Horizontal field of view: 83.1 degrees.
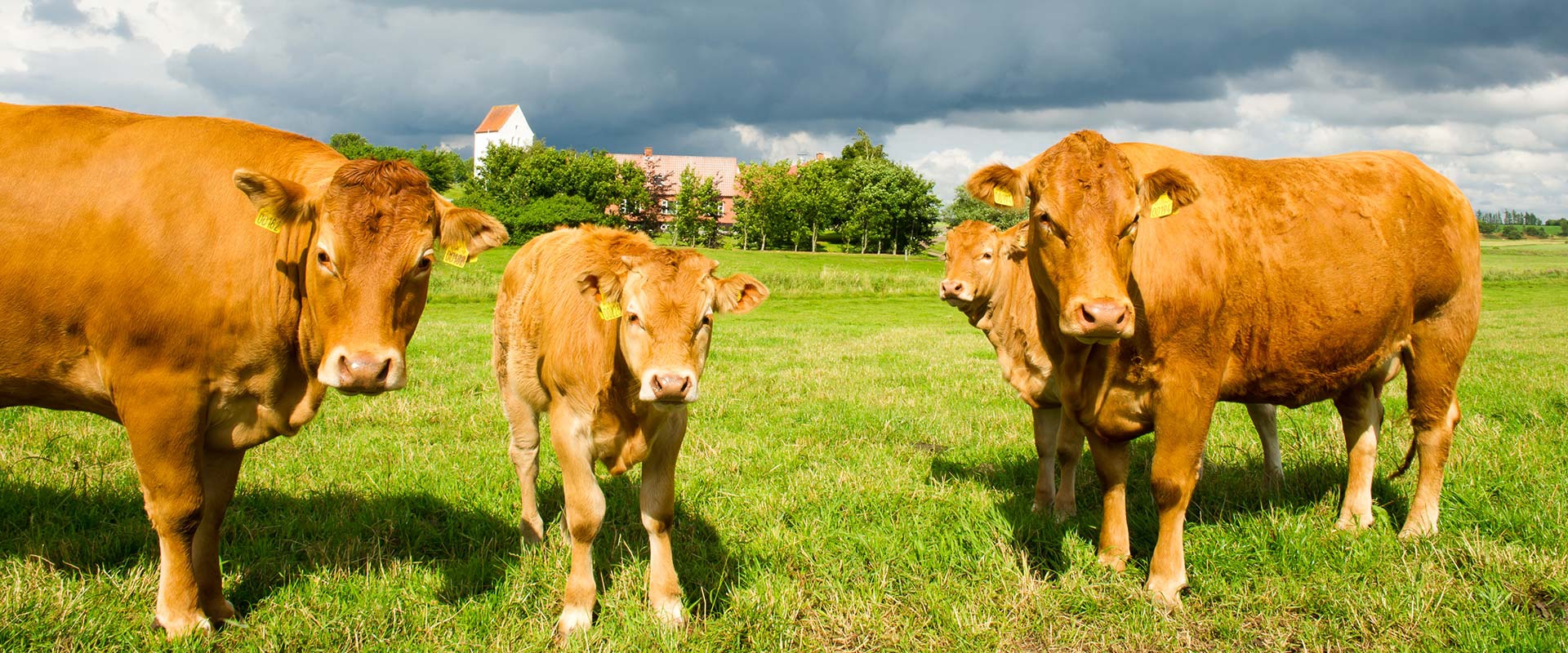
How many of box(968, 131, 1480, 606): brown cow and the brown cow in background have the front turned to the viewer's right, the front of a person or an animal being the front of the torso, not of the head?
0

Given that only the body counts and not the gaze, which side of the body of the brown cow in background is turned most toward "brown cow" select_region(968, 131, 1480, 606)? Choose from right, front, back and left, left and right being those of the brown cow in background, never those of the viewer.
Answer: left

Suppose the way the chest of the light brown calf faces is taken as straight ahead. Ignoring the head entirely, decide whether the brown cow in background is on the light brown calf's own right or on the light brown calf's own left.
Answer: on the light brown calf's own left

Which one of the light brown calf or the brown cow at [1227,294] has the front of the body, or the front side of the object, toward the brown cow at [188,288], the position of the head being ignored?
the brown cow at [1227,294]

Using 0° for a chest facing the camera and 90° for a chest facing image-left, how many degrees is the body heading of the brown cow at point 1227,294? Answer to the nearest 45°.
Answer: approximately 45°

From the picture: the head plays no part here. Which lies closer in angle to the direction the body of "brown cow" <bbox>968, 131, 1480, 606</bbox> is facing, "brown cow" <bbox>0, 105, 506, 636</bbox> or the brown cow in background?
the brown cow

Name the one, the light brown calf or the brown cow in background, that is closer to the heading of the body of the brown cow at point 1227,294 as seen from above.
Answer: the light brown calf

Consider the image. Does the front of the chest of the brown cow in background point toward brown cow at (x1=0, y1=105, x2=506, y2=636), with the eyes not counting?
yes

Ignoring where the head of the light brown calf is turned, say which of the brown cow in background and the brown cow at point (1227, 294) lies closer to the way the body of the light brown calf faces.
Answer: the brown cow

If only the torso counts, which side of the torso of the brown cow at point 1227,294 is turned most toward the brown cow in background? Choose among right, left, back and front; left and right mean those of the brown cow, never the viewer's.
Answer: right

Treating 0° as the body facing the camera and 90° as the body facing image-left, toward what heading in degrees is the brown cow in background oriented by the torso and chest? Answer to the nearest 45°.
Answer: approximately 45°

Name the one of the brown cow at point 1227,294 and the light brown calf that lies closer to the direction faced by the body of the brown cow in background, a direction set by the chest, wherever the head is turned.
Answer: the light brown calf
